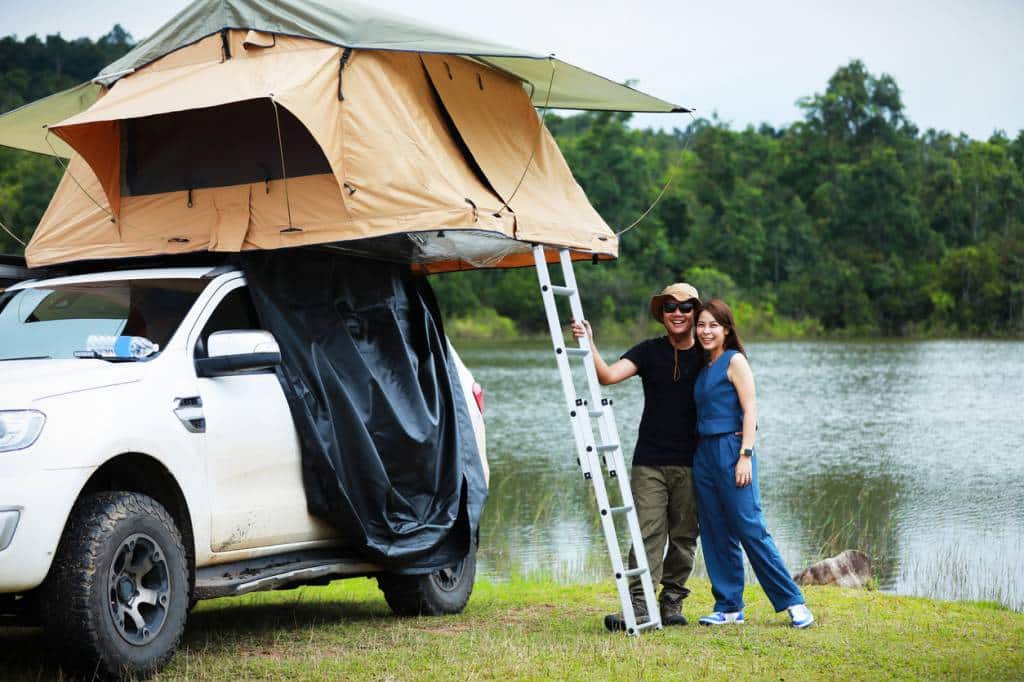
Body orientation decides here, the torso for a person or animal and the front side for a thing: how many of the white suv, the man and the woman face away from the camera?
0

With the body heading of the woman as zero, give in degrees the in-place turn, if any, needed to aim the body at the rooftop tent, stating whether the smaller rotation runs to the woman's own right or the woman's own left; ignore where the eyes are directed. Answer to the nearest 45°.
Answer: approximately 45° to the woman's own right

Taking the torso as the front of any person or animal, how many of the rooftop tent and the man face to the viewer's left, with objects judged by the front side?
0

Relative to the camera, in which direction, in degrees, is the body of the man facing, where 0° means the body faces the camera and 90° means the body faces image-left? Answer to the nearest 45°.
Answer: approximately 0°

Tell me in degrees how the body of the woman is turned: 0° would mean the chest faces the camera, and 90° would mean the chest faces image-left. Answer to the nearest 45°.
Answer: approximately 45°

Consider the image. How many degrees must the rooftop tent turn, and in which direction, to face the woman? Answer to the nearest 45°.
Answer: approximately 45° to its left

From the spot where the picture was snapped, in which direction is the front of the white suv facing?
facing the viewer and to the left of the viewer

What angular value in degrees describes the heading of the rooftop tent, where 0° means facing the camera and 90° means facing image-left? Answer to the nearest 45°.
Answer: approximately 315°

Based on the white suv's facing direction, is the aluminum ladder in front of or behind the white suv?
behind

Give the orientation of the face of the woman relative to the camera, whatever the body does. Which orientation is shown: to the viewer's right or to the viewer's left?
to the viewer's left
